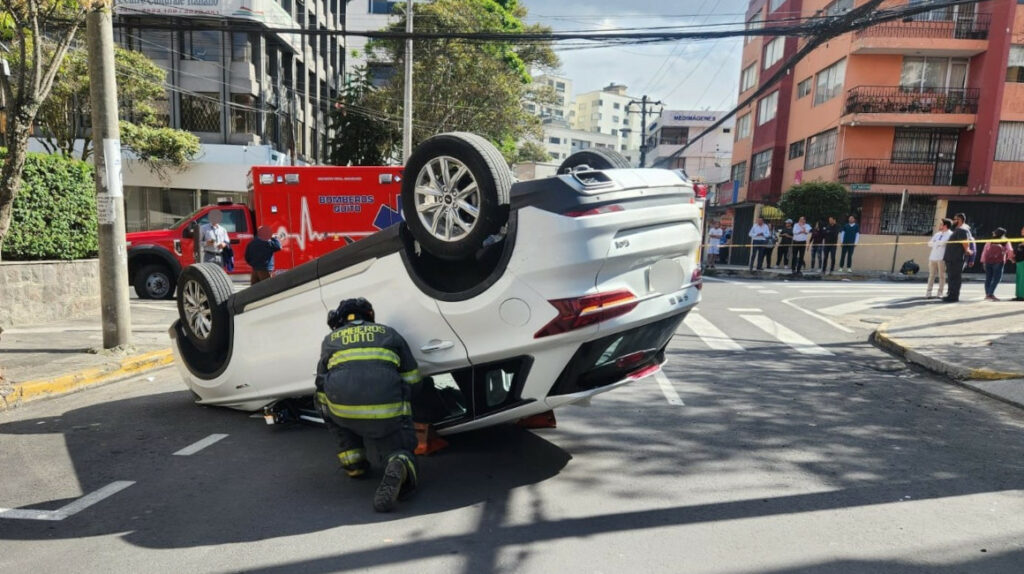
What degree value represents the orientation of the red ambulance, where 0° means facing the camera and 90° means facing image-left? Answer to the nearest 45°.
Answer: approximately 90°

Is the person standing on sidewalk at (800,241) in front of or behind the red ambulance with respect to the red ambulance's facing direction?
behind

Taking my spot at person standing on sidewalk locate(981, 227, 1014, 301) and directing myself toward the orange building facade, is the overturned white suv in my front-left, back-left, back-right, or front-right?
back-left

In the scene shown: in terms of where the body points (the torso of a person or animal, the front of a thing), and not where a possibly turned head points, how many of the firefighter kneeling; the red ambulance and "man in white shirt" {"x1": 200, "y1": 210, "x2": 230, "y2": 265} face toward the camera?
1

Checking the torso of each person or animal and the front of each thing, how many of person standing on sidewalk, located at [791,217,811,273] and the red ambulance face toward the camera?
1

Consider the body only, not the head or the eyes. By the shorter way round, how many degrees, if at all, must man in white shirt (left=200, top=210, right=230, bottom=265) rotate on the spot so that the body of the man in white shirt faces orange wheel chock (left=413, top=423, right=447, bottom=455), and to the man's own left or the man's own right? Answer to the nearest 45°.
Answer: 0° — they already face it

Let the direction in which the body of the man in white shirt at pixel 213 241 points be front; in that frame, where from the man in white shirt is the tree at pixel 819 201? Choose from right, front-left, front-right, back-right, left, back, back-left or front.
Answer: left

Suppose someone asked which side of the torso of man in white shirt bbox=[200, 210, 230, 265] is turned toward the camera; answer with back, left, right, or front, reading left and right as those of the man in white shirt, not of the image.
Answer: front

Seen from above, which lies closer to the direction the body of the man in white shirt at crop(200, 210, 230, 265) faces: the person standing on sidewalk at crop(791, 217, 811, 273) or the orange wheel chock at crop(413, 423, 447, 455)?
the orange wheel chock

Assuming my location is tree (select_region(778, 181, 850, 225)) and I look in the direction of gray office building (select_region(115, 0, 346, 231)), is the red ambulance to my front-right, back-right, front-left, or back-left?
front-left

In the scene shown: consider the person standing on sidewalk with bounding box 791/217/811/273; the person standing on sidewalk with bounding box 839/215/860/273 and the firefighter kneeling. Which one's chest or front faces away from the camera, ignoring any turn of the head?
the firefighter kneeling

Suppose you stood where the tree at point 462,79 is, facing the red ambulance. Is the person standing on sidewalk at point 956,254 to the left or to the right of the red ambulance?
left

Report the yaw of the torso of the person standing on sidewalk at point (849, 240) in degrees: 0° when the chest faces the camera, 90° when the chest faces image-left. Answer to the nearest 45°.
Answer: approximately 0°

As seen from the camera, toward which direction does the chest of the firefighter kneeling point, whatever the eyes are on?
away from the camera

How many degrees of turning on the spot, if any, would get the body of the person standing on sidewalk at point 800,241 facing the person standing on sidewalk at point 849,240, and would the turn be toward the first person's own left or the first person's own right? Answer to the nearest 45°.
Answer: approximately 135° to the first person's own left

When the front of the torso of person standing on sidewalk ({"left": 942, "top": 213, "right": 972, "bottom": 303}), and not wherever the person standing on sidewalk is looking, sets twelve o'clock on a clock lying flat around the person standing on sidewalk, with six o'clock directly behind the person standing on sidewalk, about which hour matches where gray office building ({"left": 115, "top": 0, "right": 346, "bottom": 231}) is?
The gray office building is roughly at 12 o'clock from the person standing on sidewalk.

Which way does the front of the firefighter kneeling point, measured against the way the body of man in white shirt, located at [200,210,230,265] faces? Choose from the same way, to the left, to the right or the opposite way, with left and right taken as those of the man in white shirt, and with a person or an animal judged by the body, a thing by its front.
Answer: the opposite way

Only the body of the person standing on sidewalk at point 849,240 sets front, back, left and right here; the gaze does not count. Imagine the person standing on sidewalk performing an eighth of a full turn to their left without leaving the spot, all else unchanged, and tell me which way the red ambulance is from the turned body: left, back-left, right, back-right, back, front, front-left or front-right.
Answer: right

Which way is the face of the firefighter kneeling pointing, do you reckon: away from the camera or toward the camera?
away from the camera

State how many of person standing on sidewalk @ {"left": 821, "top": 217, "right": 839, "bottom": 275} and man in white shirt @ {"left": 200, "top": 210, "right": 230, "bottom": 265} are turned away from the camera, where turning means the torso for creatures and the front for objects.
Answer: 0

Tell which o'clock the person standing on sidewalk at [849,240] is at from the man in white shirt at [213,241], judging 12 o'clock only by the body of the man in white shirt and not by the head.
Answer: The person standing on sidewalk is roughly at 9 o'clock from the man in white shirt.
